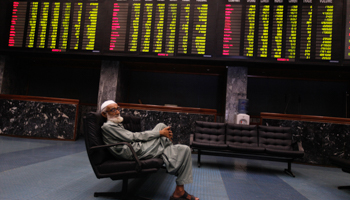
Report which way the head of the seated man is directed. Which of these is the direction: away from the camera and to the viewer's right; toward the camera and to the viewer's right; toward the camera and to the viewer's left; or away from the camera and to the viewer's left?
toward the camera and to the viewer's right

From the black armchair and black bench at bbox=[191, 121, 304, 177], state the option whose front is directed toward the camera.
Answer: the black bench

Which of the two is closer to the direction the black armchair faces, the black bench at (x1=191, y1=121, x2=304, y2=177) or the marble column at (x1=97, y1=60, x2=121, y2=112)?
the black bench

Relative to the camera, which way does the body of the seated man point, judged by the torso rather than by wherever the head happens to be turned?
to the viewer's right

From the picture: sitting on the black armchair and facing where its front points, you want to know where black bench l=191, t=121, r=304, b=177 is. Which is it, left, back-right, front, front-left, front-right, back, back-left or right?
front-left

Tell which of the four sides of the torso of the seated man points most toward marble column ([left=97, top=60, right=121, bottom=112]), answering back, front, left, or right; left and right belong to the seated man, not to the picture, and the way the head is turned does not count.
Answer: left

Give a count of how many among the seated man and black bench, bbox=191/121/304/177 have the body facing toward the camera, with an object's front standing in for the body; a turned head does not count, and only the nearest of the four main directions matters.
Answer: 1

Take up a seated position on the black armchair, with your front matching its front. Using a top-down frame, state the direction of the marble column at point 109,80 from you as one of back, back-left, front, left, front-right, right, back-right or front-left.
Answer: left

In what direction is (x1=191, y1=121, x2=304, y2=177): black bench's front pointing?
toward the camera

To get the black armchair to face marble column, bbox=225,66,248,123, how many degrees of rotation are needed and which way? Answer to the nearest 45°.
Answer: approximately 45° to its left

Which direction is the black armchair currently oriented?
to the viewer's right

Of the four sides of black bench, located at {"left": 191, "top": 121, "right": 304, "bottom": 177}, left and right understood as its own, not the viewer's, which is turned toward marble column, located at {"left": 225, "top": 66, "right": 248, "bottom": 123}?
back

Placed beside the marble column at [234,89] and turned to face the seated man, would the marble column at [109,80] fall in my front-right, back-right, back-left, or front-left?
front-right

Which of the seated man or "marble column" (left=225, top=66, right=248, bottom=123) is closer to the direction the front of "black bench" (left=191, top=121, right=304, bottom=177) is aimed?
the seated man

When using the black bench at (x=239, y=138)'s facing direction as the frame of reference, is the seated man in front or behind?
in front
